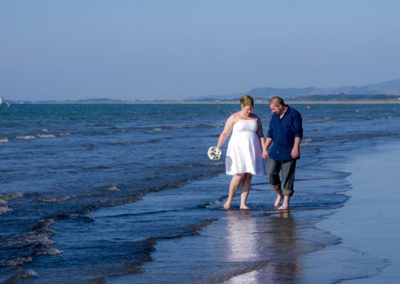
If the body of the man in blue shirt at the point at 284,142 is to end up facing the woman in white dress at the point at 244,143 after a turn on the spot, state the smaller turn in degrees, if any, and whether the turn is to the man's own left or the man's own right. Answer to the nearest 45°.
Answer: approximately 45° to the man's own right

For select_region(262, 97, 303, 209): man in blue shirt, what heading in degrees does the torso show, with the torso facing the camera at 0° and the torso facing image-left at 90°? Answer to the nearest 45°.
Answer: approximately 45°
